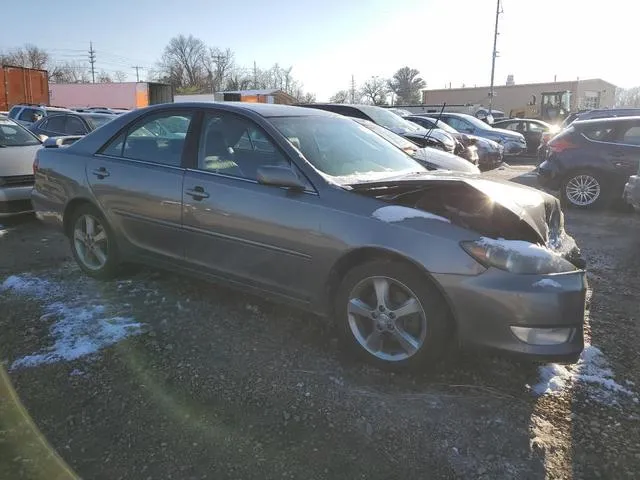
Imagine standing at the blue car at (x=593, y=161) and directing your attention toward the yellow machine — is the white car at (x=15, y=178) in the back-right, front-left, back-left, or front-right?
back-left

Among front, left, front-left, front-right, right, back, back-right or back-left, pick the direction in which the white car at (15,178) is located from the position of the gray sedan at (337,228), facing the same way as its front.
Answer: back

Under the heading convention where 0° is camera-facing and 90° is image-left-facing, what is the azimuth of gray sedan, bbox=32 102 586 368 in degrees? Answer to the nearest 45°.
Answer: approximately 315°

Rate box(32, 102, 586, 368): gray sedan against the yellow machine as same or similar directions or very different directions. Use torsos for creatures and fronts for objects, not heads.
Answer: very different directions

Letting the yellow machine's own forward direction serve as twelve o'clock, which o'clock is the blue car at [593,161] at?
The blue car is roughly at 9 o'clock from the yellow machine.

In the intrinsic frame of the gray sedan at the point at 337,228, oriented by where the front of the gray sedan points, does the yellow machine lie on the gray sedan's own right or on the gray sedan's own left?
on the gray sedan's own left

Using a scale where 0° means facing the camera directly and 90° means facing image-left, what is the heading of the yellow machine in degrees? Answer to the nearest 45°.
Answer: approximately 90°
